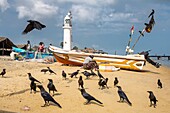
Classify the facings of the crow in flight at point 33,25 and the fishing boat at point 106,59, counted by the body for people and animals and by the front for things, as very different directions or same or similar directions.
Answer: same or similar directions

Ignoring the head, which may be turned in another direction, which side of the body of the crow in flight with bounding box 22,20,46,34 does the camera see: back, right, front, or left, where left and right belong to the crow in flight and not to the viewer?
left

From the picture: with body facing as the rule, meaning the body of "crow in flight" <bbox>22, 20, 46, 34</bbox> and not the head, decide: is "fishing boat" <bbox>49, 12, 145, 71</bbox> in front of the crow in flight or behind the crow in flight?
behind
